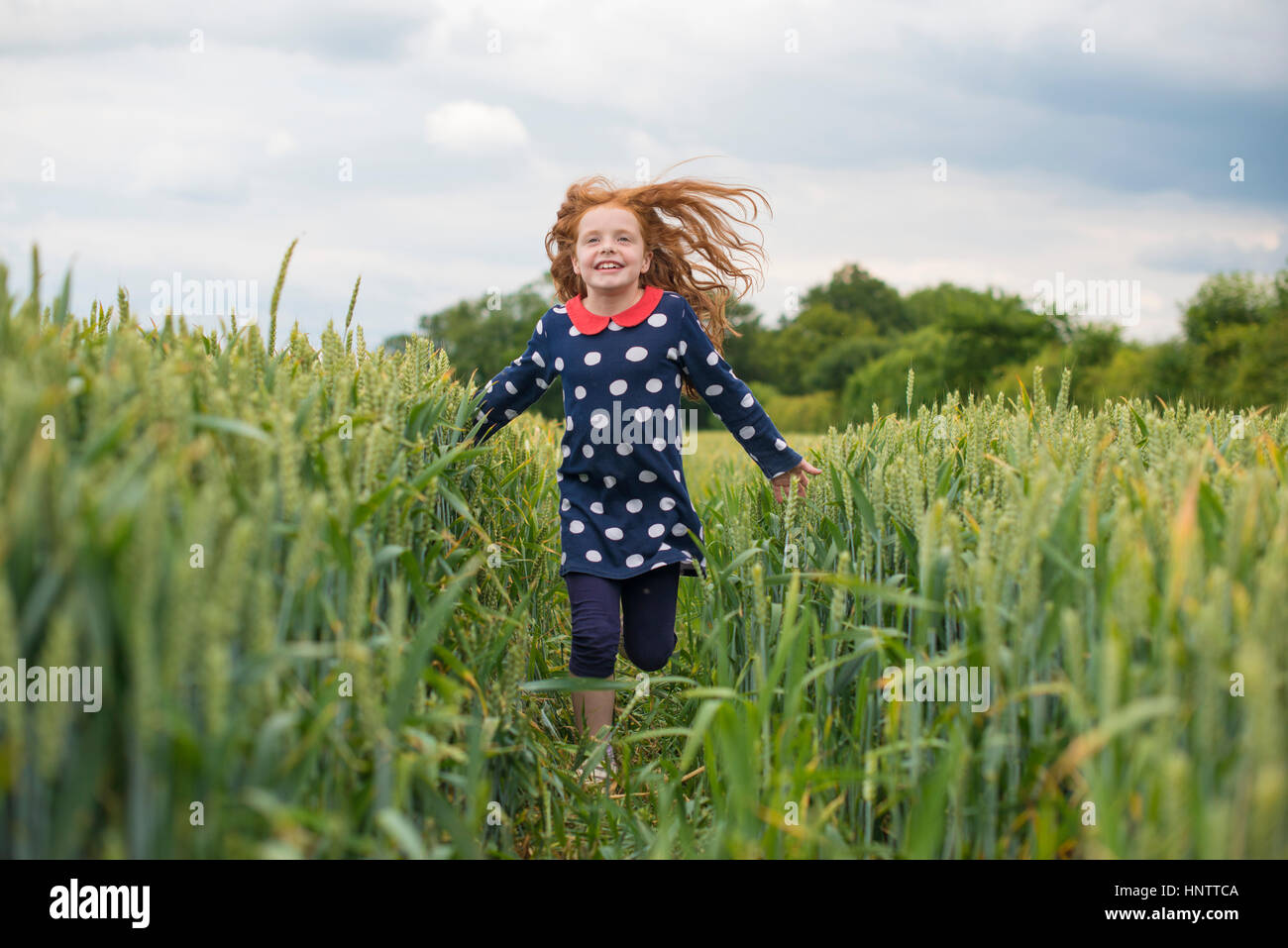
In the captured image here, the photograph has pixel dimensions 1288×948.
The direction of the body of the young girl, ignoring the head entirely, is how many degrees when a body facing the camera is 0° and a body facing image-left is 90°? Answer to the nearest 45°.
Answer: approximately 0°
